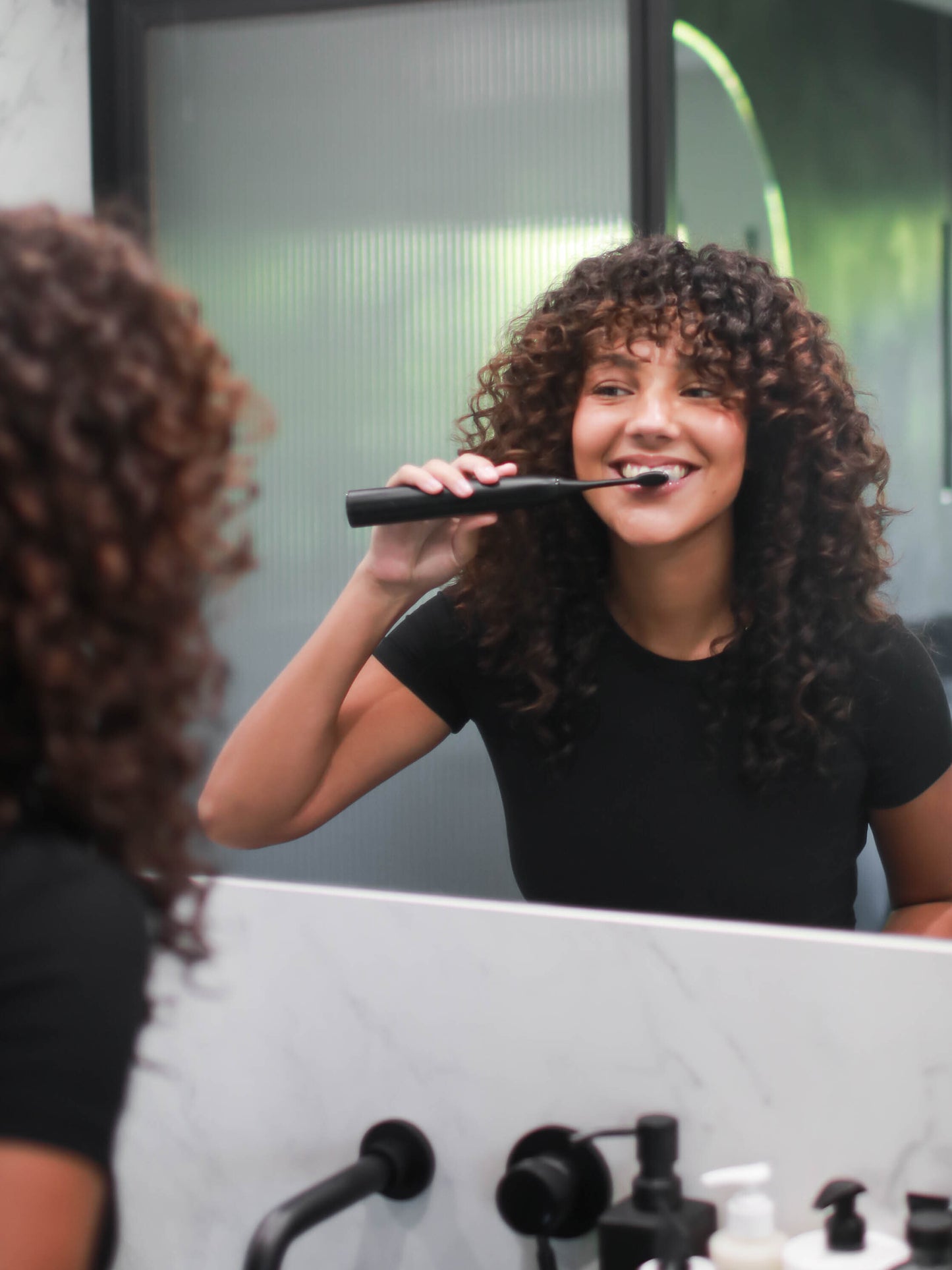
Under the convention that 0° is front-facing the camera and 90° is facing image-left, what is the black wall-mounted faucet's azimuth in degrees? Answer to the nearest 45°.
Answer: approximately 45°
